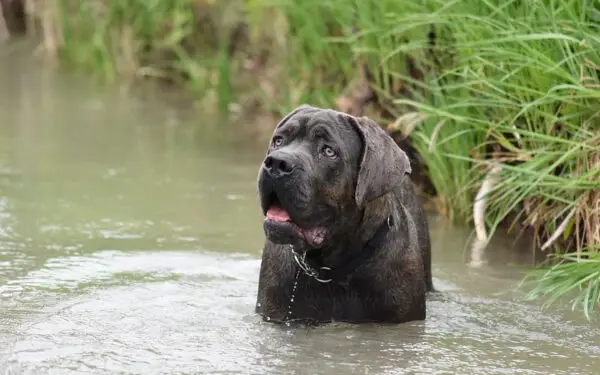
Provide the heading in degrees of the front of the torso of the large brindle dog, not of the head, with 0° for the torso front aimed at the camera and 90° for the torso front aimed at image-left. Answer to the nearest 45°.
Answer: approximately 45°

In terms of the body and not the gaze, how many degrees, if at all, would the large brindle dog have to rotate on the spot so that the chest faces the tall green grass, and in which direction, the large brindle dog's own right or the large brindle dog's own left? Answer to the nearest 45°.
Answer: approximately 180°
